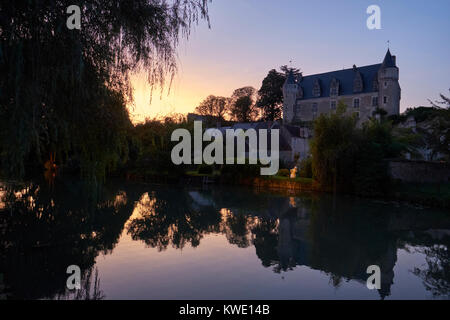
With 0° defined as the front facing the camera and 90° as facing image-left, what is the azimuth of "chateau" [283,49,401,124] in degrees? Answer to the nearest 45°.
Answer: approximately 45°
